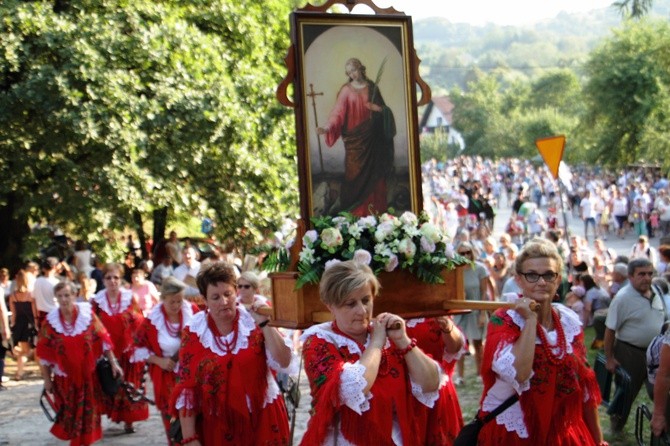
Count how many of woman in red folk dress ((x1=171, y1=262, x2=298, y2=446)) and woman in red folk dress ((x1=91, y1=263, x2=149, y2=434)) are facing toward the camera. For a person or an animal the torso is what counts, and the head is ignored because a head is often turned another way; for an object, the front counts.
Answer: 2

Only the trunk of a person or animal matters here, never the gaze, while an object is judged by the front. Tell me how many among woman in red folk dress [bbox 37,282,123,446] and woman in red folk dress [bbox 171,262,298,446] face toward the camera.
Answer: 2

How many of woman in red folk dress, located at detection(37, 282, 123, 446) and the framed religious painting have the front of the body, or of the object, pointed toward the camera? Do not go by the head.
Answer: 2

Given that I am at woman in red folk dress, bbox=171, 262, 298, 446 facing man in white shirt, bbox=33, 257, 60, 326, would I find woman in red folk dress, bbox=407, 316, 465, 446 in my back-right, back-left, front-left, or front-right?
back-right
